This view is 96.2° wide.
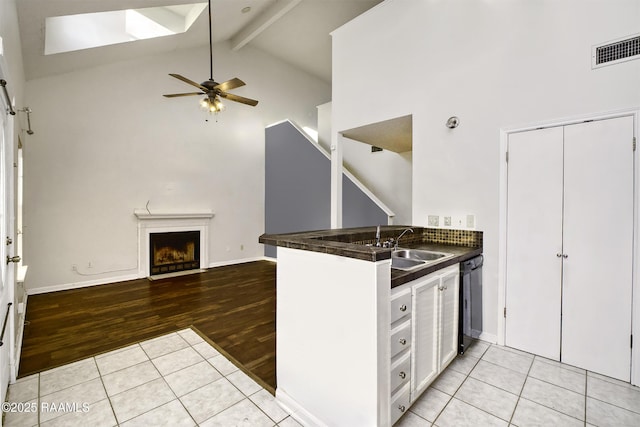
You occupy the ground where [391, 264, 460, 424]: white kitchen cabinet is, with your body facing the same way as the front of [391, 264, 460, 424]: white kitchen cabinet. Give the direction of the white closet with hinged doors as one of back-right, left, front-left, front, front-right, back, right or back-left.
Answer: left

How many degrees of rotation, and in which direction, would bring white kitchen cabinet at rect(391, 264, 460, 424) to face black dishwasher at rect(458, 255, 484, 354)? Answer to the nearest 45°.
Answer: approximately 90° to its left

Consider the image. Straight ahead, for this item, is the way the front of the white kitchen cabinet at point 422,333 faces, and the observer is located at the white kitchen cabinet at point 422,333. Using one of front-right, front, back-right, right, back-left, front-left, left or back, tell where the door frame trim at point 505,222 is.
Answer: left

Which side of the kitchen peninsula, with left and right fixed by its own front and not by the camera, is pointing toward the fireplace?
back

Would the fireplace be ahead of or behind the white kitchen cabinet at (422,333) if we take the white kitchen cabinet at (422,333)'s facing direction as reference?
behind
